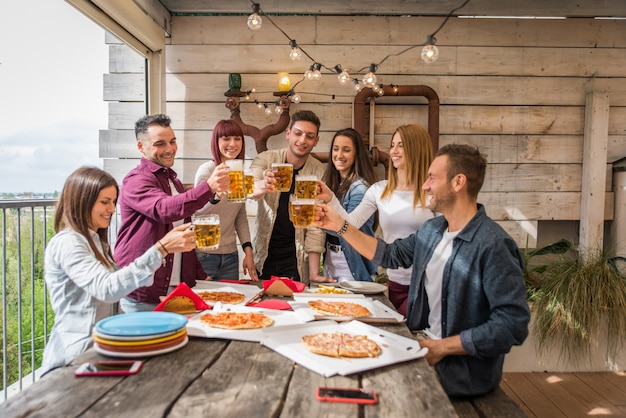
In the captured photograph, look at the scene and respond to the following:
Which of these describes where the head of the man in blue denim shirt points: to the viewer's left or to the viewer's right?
to the viewer's left

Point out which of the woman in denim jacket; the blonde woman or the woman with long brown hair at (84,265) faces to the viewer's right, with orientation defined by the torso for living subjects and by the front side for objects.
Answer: the woman with long brown hair

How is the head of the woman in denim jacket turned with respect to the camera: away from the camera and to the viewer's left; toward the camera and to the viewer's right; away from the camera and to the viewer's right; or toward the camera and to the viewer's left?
toward the camera and to the viewer's left

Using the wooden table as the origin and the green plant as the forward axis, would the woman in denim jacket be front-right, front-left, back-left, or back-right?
front-left

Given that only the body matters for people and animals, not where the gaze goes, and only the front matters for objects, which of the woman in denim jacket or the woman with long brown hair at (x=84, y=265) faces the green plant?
the woman with long brown hair

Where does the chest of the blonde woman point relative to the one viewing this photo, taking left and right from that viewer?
facing the viewer and to the left of the viewer

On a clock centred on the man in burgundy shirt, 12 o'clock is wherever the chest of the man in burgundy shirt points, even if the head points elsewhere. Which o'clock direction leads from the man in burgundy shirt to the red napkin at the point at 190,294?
The red napkin is roughly at 1 o'clock from the man in burgundy shirt.

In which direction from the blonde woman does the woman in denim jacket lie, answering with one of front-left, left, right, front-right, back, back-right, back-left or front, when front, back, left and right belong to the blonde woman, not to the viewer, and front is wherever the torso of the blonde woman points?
right

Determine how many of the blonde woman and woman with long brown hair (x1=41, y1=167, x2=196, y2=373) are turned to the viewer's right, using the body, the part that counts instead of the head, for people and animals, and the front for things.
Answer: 1

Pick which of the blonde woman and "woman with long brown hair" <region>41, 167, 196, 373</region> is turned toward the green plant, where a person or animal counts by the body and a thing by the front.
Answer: the woman with long brown hair

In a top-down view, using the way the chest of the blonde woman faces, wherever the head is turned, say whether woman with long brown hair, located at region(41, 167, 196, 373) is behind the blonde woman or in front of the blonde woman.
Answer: in front

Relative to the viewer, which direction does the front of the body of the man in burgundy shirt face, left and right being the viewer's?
facing the viewer and to the right of the viewer

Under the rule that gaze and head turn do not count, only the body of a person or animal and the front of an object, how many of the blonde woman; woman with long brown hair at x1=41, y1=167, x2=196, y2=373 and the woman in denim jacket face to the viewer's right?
1

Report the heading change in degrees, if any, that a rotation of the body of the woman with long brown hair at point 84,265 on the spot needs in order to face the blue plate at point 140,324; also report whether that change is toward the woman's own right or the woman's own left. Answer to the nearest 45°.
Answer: approximately 45° to the woman's own right

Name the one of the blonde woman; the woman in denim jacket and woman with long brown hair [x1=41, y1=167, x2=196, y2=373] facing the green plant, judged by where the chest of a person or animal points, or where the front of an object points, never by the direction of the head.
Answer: the woman with long brown hair

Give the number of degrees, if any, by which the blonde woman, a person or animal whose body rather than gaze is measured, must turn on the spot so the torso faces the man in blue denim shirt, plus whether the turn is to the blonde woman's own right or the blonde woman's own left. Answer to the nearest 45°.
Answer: approximately 45° to the blonde woman's own left

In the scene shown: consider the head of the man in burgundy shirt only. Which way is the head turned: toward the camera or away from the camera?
toward the camera

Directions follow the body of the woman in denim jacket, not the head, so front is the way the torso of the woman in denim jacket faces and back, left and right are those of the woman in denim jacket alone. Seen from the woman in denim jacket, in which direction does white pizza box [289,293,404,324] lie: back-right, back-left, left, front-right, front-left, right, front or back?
front-left

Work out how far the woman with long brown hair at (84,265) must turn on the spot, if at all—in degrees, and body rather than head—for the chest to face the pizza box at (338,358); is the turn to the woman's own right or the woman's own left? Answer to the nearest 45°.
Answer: approximately 45° to the woman's own right

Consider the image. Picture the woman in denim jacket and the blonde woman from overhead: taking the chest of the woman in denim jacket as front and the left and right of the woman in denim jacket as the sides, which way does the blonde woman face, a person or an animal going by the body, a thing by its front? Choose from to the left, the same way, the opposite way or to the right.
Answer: the same way

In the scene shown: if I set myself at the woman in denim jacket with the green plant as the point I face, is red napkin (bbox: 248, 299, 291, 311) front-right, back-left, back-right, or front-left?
back-right
